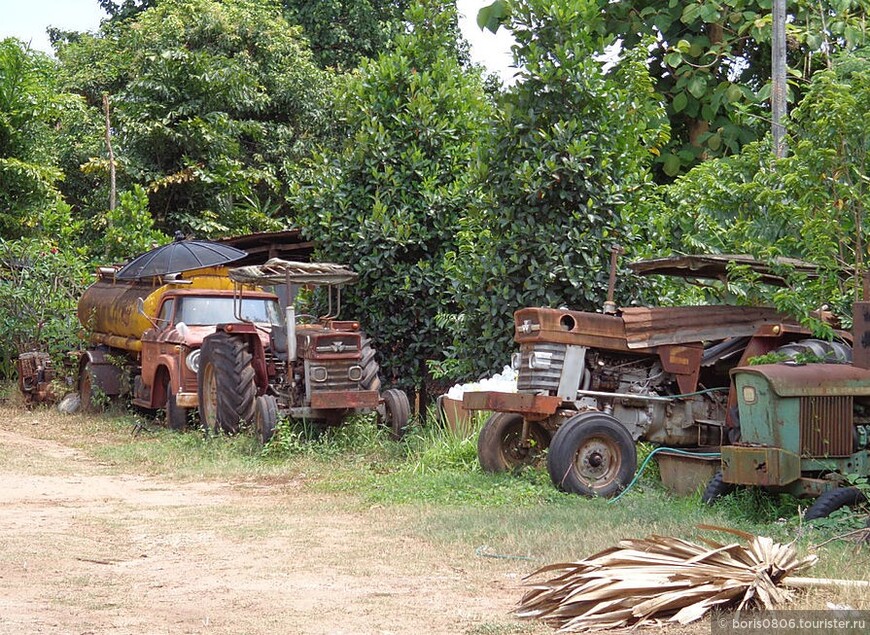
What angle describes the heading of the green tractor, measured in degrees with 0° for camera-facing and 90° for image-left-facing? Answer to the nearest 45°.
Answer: approximately 45°

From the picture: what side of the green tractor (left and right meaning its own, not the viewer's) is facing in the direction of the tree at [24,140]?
right

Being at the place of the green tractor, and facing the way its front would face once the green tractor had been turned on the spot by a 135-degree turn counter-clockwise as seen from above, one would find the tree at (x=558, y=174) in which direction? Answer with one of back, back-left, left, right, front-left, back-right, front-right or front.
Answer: back-left

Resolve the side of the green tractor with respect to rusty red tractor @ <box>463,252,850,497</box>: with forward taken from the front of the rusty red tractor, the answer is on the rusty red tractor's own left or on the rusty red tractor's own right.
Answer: on the rusty red tractor's own left

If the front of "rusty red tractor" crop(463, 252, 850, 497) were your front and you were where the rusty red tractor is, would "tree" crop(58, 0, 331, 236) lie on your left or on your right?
on your right

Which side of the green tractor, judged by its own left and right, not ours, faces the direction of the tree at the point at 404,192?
right

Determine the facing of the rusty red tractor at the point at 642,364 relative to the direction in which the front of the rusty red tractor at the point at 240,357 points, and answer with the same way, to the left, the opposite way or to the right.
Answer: to the right

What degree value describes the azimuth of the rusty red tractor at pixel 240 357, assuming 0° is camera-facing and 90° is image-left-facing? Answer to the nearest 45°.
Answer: approximately 315°
